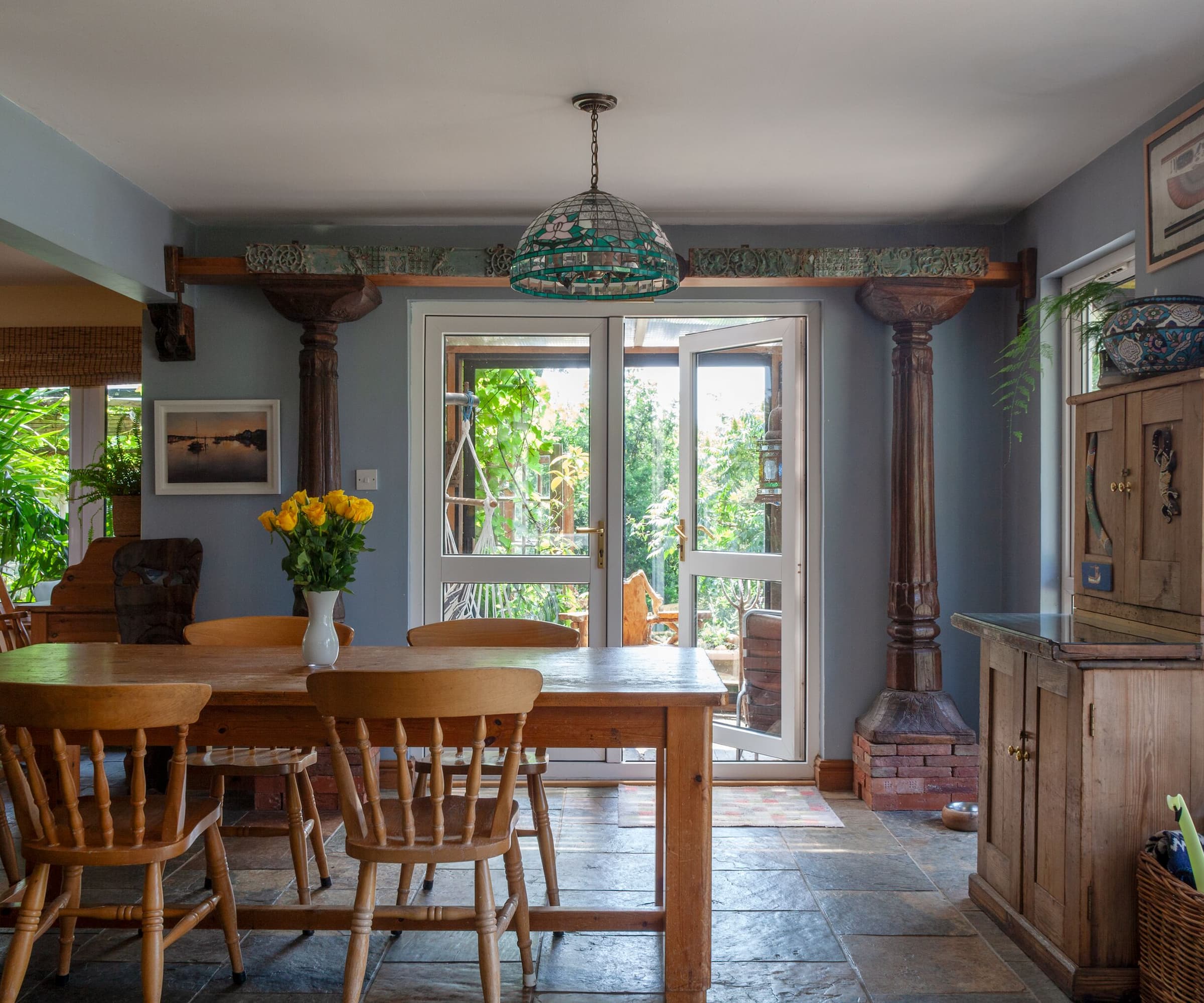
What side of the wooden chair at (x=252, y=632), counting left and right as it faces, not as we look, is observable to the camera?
front

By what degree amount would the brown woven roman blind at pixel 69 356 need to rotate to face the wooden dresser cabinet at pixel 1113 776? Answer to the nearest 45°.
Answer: approximately 45° to its left

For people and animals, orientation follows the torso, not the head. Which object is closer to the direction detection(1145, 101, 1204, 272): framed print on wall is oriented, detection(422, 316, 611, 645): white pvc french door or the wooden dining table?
the wooden dining table

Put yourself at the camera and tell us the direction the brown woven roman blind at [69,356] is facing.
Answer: facing the viewer

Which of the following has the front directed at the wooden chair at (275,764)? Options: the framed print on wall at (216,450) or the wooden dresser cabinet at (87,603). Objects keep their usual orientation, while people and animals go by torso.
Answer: the framed print on wall

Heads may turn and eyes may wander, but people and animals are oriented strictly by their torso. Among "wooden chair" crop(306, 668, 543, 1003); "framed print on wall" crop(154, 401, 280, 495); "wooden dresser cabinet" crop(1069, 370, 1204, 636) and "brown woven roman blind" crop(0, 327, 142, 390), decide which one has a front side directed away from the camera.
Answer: the wooden chair

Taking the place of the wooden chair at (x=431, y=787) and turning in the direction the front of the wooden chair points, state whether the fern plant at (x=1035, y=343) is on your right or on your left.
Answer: on your right

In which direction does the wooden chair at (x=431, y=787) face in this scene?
away from the camera

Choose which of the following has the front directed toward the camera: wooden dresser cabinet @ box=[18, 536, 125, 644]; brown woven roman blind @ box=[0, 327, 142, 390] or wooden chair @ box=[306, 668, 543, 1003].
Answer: the brown woven roman blind

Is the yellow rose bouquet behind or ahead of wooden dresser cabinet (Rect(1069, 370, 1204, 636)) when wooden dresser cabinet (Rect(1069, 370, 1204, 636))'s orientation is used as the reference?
ahead

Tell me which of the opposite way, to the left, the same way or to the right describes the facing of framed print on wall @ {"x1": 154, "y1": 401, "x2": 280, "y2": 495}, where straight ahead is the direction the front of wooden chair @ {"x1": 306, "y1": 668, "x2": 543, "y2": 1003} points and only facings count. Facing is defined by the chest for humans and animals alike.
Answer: the opposite way

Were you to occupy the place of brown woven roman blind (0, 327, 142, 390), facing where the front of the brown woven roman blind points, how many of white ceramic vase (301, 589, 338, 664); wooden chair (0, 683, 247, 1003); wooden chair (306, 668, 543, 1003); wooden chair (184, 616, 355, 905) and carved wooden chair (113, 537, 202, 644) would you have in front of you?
5

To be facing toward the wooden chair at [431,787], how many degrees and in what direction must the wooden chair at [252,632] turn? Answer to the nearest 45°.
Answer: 0° — it already faces it

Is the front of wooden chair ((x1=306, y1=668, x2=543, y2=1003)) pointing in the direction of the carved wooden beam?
yes

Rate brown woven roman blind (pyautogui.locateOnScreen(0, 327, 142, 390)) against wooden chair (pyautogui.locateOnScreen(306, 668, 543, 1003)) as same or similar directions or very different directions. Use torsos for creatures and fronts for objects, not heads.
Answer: very different directions

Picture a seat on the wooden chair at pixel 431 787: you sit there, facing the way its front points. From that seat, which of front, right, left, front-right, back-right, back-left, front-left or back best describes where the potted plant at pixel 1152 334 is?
right

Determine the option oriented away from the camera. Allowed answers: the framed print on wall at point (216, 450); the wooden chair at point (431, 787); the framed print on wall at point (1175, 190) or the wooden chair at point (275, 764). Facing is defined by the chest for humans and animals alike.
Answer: the wooden chair at point (431, 787)

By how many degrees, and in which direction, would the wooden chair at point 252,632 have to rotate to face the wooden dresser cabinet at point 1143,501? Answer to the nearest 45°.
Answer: approximately 45° to its left
